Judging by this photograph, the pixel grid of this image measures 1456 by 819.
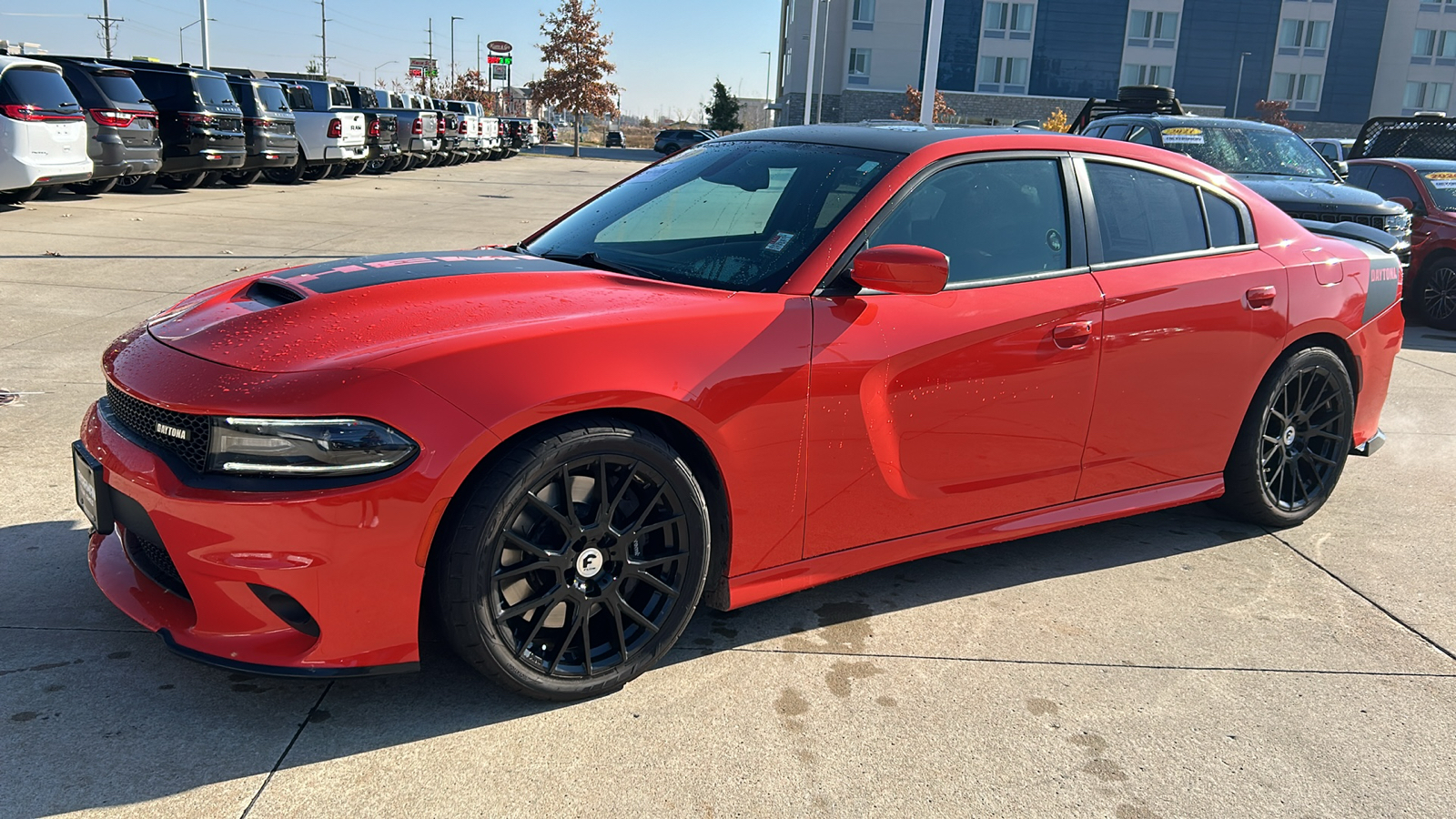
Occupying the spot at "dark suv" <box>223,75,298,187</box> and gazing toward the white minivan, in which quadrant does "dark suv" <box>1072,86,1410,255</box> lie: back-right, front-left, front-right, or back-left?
front-left

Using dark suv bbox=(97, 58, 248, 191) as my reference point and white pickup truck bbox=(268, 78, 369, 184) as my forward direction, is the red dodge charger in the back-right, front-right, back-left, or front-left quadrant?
back-right

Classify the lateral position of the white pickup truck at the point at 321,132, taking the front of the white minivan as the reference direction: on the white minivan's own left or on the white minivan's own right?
on the white minivan's own right

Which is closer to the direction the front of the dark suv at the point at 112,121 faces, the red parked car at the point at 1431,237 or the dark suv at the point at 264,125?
the dark suv

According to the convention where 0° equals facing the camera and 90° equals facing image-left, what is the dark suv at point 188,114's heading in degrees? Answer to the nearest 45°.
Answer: approximately 135°

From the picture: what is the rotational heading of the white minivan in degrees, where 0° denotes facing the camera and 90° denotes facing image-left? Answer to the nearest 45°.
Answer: approximately 135°

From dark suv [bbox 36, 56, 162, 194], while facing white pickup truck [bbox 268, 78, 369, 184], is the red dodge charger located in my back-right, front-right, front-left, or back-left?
back-right

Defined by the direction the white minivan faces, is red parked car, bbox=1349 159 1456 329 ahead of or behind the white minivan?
behind

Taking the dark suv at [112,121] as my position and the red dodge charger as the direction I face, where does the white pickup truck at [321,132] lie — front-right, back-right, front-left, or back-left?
back-left

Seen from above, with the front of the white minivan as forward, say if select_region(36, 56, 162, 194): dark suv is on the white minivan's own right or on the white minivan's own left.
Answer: on the white minivan's own right

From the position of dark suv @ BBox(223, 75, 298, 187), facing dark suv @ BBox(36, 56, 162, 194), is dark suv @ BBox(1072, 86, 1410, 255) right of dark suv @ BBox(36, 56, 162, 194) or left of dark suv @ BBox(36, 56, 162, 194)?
left

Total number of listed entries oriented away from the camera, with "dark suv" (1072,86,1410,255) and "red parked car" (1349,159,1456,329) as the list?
0

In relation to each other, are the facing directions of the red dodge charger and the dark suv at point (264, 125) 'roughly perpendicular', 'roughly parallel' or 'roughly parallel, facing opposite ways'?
roughly perpendicular
